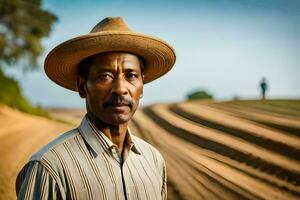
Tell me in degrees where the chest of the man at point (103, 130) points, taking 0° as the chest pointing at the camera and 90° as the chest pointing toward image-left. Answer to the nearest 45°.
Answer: approximately 315°

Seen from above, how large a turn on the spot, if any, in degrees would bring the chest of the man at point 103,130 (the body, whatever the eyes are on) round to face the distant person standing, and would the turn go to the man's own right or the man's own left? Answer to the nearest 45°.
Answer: approximately 90° to the man's own left

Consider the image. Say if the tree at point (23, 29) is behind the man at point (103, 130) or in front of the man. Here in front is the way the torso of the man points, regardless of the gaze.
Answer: behind
